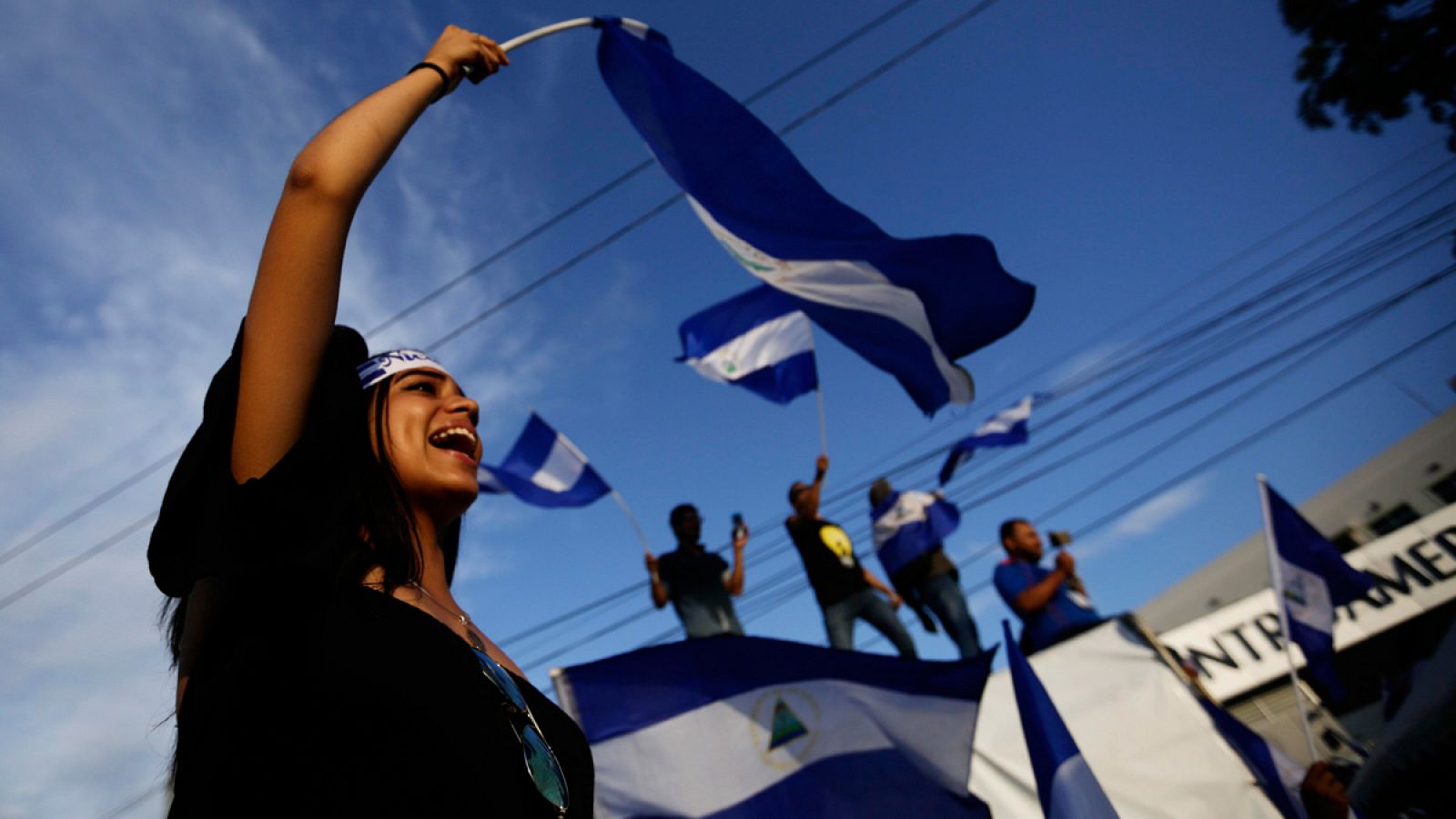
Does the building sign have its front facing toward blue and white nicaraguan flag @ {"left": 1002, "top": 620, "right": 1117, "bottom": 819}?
yes

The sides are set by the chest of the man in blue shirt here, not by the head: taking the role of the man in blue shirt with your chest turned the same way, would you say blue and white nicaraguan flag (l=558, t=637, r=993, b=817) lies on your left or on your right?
on your right

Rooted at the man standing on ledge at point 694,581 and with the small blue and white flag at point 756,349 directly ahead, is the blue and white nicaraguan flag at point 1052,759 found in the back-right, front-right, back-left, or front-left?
front-right

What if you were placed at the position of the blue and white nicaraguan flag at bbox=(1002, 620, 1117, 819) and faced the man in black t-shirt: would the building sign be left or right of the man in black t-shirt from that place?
right

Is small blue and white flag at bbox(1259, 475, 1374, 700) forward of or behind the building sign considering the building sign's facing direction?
forward

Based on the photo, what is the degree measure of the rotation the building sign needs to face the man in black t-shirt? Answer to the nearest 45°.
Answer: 0° — it already faces them

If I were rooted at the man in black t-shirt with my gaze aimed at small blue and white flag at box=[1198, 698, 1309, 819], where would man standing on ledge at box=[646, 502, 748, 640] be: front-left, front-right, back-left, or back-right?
back-right

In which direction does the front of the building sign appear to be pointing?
toward the camera
